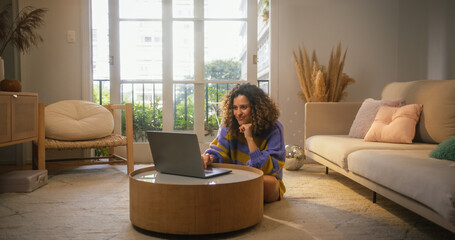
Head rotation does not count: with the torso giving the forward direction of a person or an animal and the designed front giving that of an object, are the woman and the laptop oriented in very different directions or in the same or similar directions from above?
very different directions

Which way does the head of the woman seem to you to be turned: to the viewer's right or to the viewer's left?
to the viewer's left

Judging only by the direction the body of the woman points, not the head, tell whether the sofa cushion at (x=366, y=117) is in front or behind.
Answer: behind

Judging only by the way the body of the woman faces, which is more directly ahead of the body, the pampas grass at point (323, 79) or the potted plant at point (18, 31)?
the potted plant

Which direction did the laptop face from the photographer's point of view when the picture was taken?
facing away from the viewer and to the right of the viewer

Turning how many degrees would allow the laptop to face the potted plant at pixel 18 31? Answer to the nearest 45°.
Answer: approximately 90° to its left

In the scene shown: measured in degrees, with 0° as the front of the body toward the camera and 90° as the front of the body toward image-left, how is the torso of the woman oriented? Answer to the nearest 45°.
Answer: approximately 45°

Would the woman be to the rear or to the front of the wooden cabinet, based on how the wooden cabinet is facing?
to the front

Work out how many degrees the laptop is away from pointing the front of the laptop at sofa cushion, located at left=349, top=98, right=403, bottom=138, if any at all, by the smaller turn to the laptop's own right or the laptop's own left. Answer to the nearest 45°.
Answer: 0° — it already faces it

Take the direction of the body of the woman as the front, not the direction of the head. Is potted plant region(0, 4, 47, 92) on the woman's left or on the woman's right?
on the woman's right

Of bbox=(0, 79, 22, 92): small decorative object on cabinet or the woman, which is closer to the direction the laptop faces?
the woman

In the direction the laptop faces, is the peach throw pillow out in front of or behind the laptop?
in front

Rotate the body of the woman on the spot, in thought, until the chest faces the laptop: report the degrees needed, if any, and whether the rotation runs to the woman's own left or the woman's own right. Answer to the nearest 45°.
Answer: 0° — they already face it
